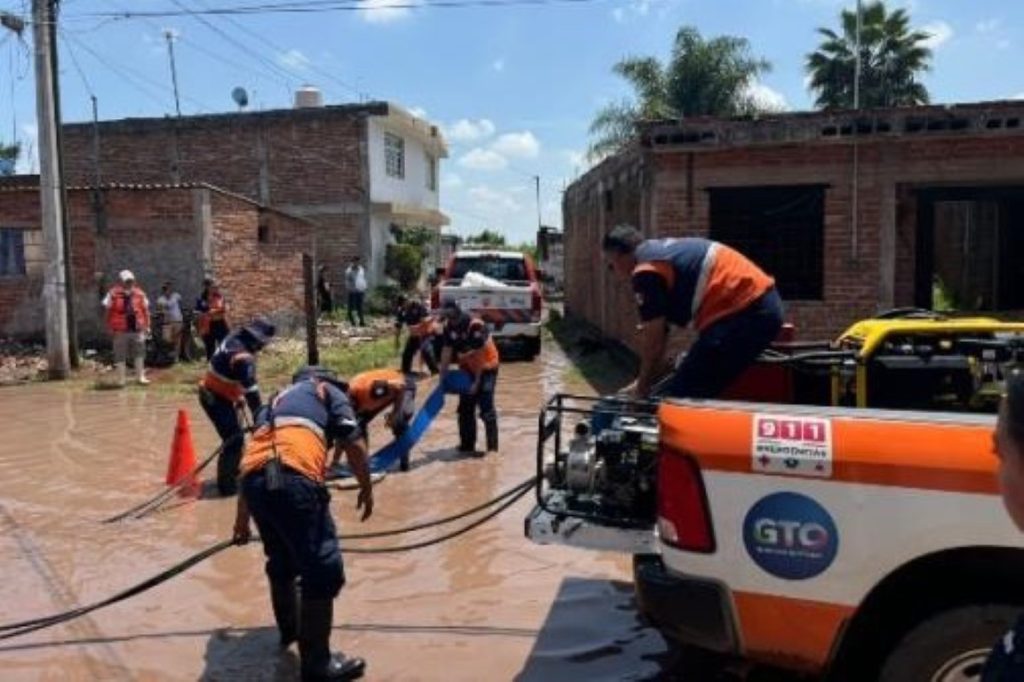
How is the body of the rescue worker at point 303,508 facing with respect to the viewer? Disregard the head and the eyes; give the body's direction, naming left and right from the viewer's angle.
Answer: facing away from the viewer and to the right of the viewer

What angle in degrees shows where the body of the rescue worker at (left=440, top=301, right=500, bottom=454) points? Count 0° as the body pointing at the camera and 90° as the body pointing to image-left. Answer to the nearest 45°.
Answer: approximately 45°

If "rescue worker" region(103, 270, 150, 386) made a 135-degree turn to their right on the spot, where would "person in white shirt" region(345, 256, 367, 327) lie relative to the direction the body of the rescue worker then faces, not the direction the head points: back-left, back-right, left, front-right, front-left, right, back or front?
right

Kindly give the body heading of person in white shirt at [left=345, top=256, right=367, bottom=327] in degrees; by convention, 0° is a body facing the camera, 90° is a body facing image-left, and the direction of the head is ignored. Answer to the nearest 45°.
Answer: approximately 0°

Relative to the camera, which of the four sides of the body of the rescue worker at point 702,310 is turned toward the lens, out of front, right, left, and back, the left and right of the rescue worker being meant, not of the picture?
left

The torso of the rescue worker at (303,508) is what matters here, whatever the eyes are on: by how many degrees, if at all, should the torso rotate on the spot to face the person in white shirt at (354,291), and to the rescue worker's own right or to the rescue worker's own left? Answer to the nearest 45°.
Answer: approximately 45° to the rescue worker's own left

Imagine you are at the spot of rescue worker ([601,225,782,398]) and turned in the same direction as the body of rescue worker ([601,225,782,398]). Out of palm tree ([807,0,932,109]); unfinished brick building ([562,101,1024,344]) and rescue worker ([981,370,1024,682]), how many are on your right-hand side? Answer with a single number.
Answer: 2

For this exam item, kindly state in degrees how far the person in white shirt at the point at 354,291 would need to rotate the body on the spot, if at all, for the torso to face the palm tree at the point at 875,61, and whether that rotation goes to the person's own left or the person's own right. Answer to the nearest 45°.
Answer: approximately 135° to the person's own left
